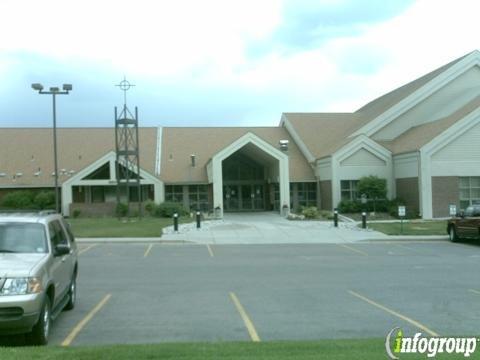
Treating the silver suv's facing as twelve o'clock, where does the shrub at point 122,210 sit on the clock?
The shrub is roughly at 5 o'clock from the silver suv.

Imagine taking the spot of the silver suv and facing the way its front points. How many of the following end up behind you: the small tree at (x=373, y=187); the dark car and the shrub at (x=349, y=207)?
3

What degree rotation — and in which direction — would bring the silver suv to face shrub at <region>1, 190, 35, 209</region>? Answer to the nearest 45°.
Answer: approximately 135° to its right

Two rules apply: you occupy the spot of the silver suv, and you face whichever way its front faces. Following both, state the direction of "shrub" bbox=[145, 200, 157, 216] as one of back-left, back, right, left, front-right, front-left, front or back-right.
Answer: back-right

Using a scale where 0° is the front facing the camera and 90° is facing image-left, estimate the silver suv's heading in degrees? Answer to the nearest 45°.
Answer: approximately 45°

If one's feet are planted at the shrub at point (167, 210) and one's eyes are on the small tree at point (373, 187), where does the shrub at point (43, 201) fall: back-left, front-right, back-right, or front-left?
back-left

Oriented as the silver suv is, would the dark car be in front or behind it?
behind

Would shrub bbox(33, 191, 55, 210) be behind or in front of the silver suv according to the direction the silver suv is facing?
behind

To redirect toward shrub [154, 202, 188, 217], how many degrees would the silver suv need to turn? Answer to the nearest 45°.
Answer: approximately 135° to its right

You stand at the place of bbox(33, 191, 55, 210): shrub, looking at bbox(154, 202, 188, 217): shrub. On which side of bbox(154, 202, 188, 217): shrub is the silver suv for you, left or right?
right

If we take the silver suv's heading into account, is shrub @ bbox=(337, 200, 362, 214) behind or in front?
behind

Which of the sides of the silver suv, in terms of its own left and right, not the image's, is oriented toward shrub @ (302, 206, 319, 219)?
back

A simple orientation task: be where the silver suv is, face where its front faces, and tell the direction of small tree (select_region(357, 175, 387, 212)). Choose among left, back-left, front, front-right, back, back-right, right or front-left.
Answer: back
